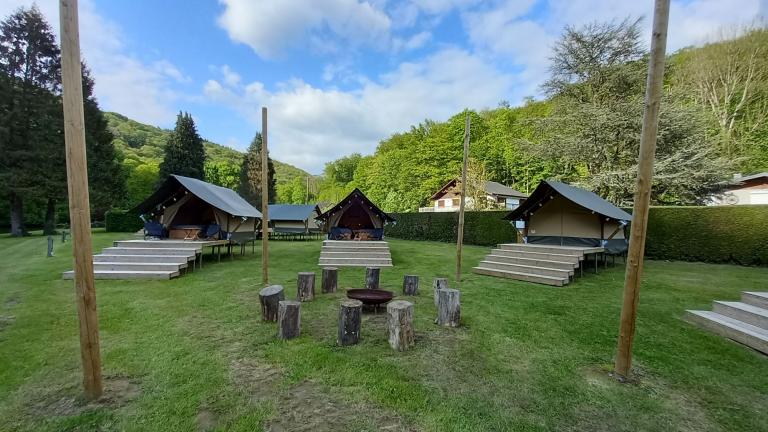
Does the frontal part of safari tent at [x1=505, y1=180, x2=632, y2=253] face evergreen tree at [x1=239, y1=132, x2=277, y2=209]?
no

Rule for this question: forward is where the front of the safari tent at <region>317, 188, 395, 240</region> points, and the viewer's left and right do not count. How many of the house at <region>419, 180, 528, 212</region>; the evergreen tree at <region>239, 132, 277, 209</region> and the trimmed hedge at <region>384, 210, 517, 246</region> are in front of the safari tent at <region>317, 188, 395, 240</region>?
0

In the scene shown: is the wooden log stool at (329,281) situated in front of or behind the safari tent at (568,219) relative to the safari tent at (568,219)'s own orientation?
in front

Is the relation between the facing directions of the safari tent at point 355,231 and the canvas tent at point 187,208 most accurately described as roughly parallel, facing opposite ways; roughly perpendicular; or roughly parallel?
roughly parallel

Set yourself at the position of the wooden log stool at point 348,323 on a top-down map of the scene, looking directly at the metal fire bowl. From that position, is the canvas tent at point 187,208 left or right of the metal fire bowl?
left

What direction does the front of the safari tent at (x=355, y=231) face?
toward the camera

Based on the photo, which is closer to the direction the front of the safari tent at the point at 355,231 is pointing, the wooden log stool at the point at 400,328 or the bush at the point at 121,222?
the wooden log stool

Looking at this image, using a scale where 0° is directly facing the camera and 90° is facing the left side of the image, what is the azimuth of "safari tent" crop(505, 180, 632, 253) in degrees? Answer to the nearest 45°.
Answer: approximately 45°

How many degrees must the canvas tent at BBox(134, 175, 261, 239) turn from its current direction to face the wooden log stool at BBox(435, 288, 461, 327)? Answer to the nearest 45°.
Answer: approximately 45° to its left

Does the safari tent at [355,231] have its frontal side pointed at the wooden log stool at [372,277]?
yes

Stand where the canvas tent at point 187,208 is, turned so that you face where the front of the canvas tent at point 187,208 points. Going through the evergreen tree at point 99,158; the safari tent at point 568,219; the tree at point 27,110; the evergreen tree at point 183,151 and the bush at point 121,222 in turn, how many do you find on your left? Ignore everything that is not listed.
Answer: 1

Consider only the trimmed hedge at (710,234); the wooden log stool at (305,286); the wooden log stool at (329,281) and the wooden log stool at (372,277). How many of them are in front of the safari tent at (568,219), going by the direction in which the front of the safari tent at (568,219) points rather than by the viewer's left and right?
3

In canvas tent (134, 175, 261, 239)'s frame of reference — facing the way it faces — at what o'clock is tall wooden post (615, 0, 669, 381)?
The tall wooden post is roughly at 10 o'clock from the canvas tent.

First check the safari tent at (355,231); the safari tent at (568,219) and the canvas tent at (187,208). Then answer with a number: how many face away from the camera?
0
